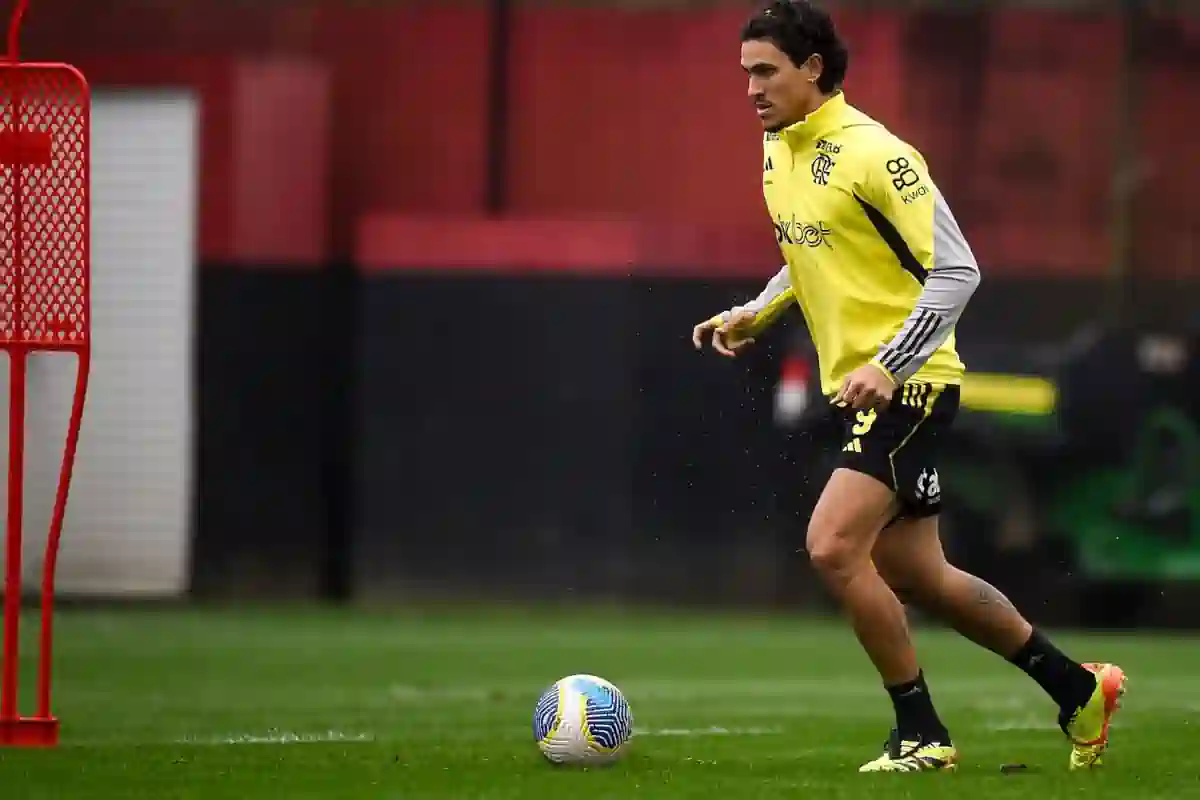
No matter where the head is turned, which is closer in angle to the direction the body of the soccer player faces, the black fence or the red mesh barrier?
the red mesh barrier

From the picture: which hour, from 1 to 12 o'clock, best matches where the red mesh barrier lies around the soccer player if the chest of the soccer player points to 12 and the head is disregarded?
The red mesh barrier is roughly at 2 o'clock from the soccer player.

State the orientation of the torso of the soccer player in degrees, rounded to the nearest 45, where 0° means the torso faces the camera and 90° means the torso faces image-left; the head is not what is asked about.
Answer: approximately 45°

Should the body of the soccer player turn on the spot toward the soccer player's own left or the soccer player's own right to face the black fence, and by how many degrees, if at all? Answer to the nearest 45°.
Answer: approximately 135° to the soccer player's own right
